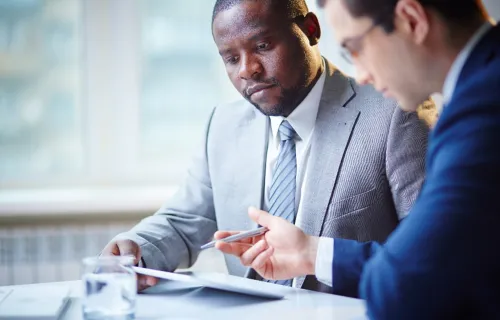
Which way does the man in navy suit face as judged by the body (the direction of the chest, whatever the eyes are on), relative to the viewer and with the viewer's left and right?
facing to the left of the viewer

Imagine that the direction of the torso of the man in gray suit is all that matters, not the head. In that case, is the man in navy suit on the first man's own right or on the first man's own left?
on the first man's own left

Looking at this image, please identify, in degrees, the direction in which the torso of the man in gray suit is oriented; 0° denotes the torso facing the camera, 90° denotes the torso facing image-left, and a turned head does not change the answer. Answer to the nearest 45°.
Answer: approximately 45°
